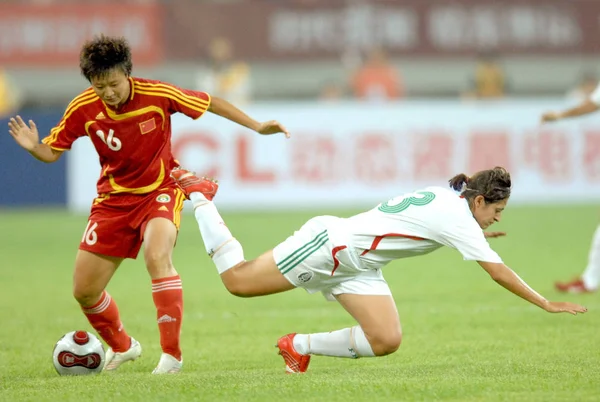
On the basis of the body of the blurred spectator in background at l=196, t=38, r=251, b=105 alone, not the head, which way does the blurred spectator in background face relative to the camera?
toward the camera

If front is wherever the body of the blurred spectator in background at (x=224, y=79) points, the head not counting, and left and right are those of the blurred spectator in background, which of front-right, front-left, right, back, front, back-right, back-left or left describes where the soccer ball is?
front

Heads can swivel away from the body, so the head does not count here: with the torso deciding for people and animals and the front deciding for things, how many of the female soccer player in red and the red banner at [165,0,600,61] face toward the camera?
2

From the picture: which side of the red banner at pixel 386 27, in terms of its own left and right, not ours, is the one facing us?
front

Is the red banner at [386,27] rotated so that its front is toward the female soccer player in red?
yes

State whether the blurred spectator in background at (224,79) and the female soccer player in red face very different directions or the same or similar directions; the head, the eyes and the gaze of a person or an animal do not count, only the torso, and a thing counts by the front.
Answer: same or similar directions

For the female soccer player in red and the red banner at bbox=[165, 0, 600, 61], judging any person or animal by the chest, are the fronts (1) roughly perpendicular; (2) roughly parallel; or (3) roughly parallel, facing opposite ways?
roughly parallel

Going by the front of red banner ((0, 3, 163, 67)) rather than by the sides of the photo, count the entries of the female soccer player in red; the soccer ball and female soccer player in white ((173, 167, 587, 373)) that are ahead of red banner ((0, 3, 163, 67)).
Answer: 3

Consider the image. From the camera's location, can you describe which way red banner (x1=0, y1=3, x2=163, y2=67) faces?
facing the viewer

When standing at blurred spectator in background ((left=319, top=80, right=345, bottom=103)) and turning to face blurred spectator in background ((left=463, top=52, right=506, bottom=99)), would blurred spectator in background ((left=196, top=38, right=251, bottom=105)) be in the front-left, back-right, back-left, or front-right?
back-right

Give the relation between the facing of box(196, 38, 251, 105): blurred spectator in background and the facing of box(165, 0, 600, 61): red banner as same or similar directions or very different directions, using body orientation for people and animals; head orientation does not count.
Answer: same or similar directions

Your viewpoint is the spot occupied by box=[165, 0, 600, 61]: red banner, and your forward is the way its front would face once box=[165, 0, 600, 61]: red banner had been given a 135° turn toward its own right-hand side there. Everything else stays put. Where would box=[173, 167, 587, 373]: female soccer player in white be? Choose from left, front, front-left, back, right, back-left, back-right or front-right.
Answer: back-left

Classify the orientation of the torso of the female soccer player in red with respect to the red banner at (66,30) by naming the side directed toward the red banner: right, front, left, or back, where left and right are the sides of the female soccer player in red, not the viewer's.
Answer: back

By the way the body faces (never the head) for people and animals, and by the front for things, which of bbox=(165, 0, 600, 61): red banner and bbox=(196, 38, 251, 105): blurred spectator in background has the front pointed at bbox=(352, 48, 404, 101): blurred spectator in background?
the red banner
